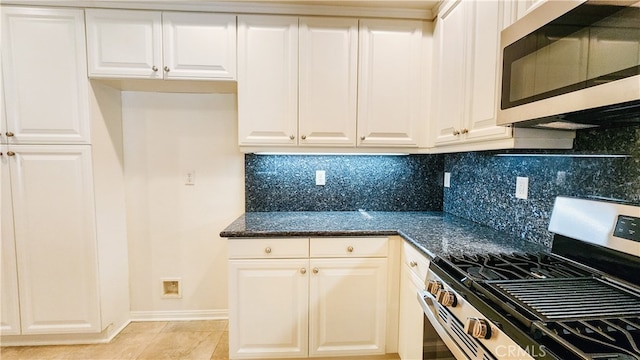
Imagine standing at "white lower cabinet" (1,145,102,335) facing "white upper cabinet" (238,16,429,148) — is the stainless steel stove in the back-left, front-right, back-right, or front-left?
front-right

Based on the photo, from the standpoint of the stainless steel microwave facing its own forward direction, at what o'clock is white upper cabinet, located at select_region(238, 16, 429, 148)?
The white upper cabinet is roughly at 2 o'clock from the stainless steel microwave.

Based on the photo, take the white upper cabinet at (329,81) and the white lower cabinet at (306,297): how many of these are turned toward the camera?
2

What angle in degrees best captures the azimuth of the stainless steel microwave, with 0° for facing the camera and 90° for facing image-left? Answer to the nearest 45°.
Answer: approximately 45°

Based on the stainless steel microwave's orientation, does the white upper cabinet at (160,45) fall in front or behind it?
in front

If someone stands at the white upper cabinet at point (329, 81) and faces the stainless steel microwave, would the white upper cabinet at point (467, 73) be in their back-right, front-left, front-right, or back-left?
front-left

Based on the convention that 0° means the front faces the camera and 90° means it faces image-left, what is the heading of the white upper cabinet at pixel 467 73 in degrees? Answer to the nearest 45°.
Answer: approximately 45°

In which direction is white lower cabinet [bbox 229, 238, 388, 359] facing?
toward the camera

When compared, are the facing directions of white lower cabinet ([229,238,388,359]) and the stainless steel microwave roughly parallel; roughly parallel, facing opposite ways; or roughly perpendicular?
roughly perpendicular

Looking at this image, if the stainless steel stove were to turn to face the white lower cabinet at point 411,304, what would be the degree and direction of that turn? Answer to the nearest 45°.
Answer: approximately 90° to its right

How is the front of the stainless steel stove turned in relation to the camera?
facing the viewer and to the left of the viewer

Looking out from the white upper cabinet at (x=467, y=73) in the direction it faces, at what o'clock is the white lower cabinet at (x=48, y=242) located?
The white lower cabinet is roughly at 1 o'clock from the white upper cabinet.

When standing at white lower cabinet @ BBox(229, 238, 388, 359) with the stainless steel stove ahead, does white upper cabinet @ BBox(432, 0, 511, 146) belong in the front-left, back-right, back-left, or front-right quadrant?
front-left

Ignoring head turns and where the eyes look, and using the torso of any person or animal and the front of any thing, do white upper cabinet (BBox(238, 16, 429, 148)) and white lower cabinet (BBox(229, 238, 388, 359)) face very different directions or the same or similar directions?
same or similar directions

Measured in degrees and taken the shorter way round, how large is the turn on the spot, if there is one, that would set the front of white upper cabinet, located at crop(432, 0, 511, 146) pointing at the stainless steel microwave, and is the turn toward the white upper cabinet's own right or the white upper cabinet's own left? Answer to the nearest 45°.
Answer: approximately 90° to the white upper cabinet's own left
